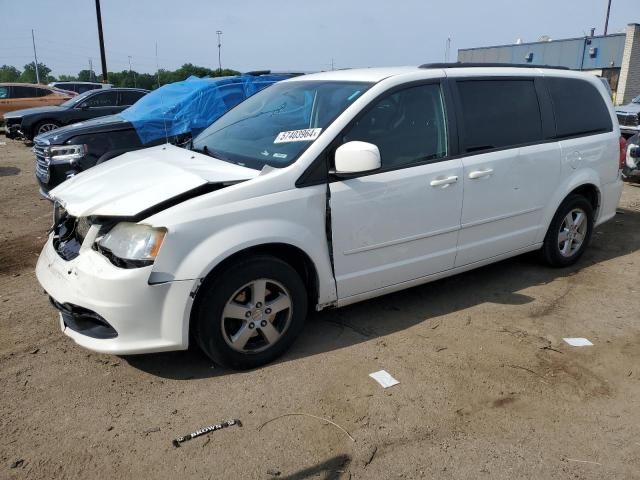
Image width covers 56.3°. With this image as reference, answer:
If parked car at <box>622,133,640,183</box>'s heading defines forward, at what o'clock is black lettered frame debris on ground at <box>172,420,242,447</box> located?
The black lettered frame debris on ground is roughly at 11 o'clock from the parked car.

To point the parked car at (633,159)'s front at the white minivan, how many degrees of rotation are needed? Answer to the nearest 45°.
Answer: approximately 45° to its left

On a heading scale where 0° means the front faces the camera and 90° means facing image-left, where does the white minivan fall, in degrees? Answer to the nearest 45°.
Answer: approximately 45°

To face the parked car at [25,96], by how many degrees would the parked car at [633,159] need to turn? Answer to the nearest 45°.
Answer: approximately 45° to its right

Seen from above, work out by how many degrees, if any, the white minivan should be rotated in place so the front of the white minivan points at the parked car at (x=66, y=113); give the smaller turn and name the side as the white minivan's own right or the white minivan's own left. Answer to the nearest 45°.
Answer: approximately 90° to the white minivan's own right

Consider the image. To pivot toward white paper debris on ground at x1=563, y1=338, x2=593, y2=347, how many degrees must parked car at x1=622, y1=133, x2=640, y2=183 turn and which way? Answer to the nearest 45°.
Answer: approximately 45° to its left

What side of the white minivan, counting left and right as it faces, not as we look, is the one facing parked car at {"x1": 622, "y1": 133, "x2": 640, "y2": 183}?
back

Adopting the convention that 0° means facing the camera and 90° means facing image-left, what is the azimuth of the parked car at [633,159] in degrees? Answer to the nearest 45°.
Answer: approximately 45°

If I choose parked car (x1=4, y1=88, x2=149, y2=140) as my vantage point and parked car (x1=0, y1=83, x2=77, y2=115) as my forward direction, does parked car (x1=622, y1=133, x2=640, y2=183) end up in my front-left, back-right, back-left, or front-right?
back-right

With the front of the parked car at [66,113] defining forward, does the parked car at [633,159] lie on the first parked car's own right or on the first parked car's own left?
on the first parked car's own left

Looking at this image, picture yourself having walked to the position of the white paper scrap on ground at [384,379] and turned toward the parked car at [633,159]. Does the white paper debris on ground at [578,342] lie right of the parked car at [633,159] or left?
right

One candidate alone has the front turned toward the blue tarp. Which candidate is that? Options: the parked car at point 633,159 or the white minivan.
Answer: the parked car

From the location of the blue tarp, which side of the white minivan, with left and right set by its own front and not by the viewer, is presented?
right

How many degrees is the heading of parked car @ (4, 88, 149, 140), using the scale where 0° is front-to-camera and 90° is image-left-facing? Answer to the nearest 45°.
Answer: approximately 45°
